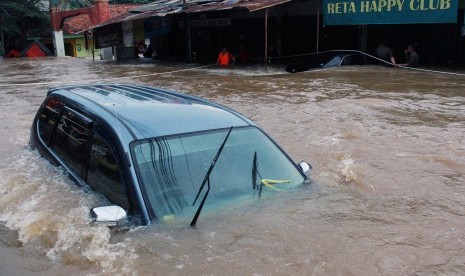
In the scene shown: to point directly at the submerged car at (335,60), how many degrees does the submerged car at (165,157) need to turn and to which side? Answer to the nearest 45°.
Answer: approximately 90° to its left

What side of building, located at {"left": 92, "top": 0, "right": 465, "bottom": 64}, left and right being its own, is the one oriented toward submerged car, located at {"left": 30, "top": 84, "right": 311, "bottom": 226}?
front

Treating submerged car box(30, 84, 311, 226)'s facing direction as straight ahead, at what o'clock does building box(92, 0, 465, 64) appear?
The building is roughly at 8 o'clock from the submerged car.

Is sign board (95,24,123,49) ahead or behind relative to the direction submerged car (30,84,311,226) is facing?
behind

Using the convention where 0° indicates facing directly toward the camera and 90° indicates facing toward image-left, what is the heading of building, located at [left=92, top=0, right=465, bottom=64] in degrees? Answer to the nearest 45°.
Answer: approximately 0°

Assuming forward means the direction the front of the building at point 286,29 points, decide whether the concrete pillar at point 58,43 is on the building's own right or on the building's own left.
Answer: on the building's own right

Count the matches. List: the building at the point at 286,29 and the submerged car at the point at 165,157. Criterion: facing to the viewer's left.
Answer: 0

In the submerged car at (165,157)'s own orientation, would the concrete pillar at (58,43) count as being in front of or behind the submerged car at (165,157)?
behind

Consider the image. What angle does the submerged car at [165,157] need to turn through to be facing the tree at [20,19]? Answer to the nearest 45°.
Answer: approximately 135° to its left

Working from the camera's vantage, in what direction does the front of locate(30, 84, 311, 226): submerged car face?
facing the viewer and to the right of the viewer
